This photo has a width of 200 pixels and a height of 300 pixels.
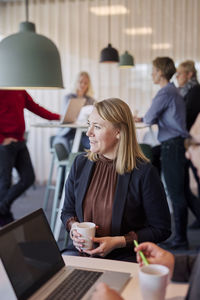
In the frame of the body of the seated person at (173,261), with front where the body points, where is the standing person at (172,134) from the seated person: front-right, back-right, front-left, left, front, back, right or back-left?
right

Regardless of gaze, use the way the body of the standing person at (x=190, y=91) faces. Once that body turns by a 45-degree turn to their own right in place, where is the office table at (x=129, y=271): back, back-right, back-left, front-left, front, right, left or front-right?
back-left

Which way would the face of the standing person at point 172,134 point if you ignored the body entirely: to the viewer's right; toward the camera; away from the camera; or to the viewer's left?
to the viewer's left

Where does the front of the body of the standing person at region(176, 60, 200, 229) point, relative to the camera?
to the viewer's left

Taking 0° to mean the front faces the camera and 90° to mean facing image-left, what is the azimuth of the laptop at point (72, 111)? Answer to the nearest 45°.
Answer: approximately 135°

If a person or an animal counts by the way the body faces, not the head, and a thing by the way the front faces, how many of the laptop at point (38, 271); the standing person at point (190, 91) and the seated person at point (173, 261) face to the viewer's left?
2

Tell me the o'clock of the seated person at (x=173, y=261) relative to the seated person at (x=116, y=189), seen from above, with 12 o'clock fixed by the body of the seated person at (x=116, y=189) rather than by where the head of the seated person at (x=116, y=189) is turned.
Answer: the seated person at (x=173, y=261) is roughly at 10 o'clock from the seated person at (x=116, y=189).

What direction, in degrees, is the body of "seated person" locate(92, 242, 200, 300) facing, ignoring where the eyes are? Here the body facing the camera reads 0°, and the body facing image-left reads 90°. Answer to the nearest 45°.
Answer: approximately 90°

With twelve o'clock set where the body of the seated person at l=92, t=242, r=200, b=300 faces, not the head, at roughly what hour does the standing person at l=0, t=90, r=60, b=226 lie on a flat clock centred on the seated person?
The standing person is roughly at 2 o'clock from the seated person.

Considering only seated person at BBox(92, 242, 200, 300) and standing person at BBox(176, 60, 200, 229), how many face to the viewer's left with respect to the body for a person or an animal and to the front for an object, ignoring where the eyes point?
2
